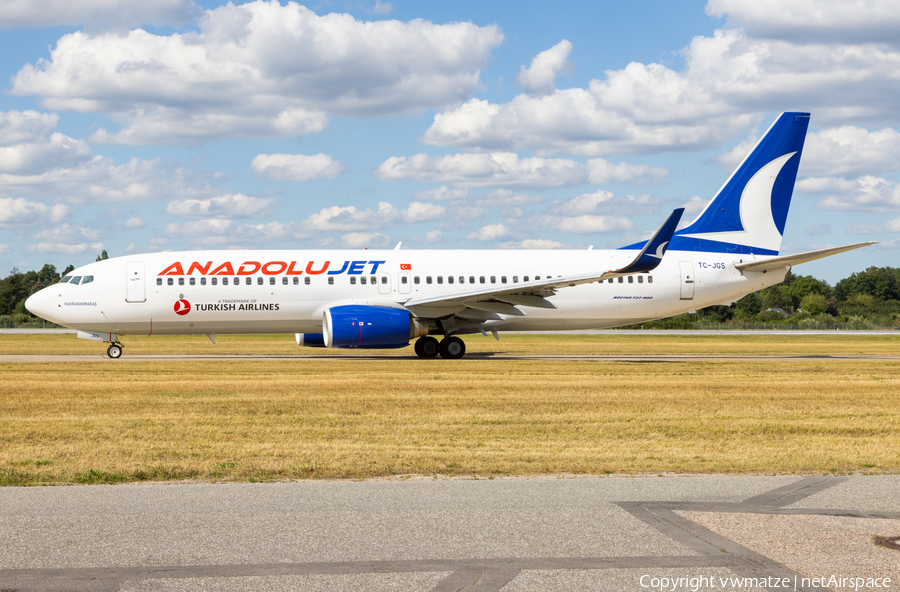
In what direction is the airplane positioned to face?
to the viewer's left
